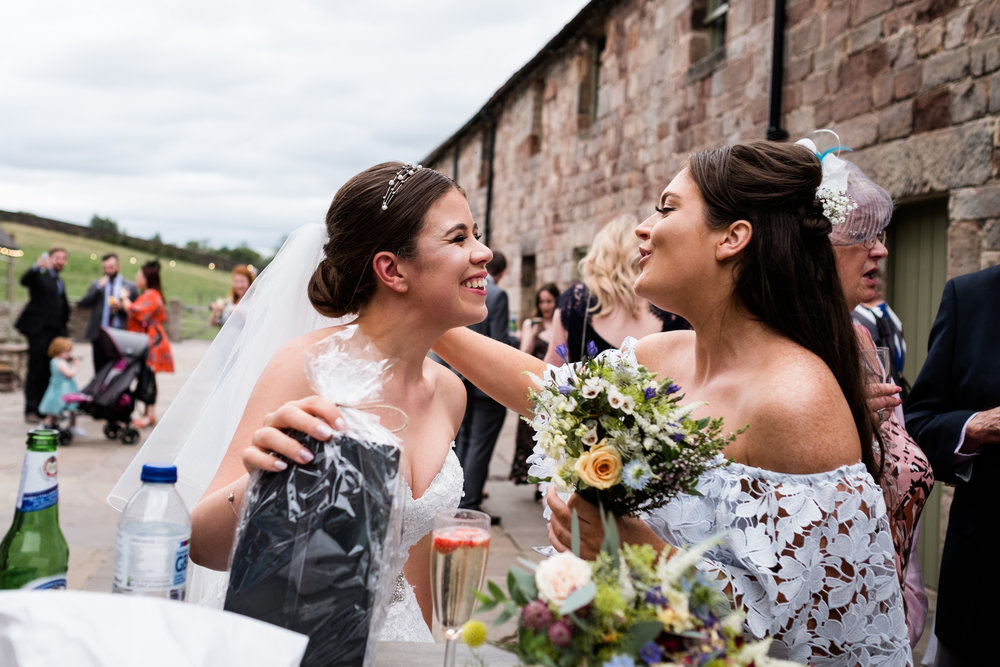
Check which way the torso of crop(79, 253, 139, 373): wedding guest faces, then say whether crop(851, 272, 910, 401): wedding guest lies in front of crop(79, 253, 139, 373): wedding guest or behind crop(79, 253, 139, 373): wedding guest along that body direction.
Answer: in front

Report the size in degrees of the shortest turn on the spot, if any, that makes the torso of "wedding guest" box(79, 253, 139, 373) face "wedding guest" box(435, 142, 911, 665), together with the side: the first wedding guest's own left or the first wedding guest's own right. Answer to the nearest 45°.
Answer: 0° — they already face them

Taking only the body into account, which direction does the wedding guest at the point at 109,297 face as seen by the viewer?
toward the camera

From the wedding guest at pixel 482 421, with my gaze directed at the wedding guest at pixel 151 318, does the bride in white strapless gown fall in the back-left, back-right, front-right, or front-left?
back-left

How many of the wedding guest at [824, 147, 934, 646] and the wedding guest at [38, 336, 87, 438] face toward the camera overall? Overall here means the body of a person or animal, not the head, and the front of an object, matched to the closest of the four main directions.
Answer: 0

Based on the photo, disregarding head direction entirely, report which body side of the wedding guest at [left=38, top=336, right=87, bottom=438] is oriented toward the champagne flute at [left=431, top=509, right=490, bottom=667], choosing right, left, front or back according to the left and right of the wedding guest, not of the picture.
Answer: right

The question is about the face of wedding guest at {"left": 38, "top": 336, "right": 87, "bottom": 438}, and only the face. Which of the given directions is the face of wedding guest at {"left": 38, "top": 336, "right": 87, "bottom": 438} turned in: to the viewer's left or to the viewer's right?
to the viewer's right

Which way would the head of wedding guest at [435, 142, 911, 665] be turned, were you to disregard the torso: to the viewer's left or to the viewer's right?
to the viewer's left

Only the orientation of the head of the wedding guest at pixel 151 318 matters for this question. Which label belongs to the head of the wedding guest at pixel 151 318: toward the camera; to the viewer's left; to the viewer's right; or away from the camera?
to the viewer's left
